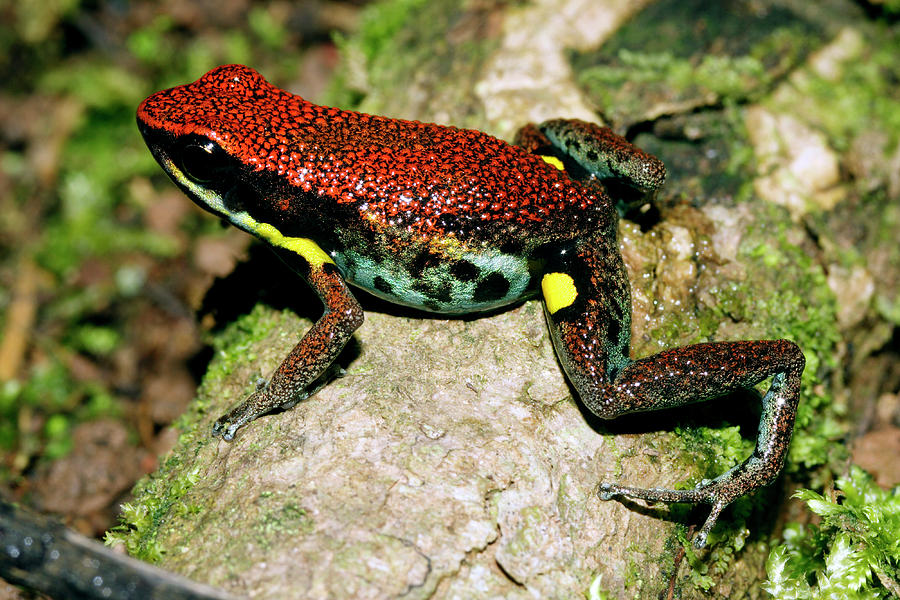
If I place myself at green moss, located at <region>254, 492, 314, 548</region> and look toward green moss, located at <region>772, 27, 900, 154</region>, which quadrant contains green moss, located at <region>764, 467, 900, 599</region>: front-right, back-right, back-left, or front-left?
front-right

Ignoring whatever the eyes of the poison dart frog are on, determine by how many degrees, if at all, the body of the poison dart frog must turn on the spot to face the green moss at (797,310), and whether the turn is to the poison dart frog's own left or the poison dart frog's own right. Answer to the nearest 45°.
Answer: approximately 180°

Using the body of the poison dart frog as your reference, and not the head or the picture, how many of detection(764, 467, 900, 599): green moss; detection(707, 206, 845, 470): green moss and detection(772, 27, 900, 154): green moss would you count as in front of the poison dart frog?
0

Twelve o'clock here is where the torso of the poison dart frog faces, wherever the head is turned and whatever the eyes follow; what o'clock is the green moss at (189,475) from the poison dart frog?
The green moss is roughly at 11 o'clock from the poison dart frog.

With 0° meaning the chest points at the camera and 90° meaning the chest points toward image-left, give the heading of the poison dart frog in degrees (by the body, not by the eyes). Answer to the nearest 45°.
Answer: approximately 90°

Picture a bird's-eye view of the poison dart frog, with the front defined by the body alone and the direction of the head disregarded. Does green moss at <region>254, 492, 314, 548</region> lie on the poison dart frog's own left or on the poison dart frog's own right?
on the poison dart frog's own left

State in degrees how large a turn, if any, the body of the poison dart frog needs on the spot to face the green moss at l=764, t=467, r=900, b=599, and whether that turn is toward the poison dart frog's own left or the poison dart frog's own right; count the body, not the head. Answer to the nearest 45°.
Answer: approximately 135° to the poison dart frog's own left

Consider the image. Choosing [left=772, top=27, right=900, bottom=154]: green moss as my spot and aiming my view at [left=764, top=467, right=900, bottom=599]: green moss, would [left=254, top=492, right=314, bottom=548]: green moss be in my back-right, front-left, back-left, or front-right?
front-right

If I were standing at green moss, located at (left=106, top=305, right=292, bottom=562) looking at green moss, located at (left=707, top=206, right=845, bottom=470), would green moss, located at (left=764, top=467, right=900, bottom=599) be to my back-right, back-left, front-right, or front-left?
front-right

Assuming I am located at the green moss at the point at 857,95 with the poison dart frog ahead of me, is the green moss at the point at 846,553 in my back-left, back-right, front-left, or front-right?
front-left
